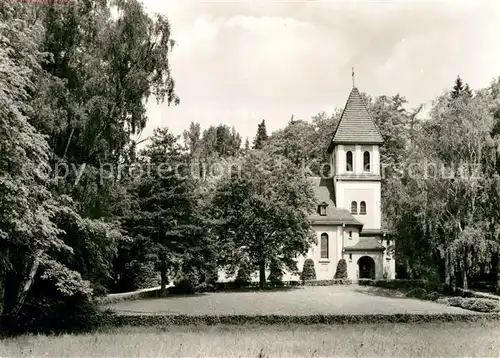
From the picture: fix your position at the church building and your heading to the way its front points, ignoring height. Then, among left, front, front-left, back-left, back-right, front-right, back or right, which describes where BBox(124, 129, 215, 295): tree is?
front-right

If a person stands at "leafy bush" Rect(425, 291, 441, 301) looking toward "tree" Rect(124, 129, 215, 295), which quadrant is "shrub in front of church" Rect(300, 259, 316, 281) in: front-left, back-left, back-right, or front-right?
front-right

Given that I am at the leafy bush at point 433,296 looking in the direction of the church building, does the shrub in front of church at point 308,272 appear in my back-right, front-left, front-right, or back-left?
front-left

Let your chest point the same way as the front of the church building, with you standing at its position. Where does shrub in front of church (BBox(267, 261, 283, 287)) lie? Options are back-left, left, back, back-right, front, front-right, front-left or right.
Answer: front-right

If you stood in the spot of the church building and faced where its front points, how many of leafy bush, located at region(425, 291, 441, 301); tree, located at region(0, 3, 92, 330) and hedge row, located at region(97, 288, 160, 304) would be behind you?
0

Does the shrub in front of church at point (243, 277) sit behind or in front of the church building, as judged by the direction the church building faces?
in front

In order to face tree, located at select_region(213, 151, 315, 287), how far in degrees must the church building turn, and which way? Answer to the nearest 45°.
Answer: approximately 45° to its right

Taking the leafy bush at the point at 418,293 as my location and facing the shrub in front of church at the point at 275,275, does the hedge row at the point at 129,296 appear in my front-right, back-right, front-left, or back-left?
front-left

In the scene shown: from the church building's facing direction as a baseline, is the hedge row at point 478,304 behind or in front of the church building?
in front

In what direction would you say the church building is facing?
toward the camera
